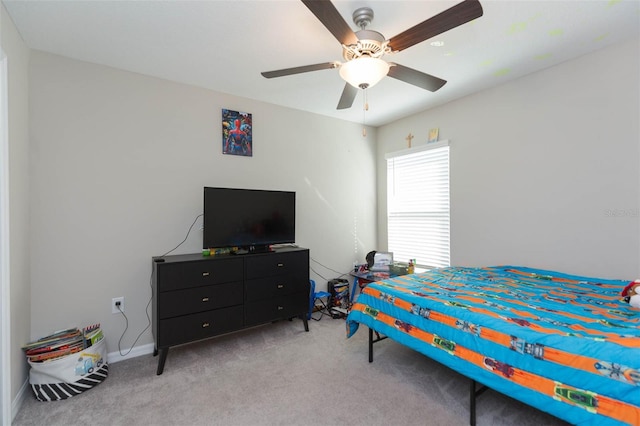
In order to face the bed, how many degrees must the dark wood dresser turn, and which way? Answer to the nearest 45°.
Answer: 0° — it already faces it

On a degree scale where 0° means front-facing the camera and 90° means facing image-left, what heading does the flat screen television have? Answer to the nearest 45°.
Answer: approximately 315°

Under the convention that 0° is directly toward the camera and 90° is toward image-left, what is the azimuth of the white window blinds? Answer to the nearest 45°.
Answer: approximately 45°

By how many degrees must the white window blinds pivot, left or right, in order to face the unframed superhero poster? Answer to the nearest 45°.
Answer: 0° — it already faces it
